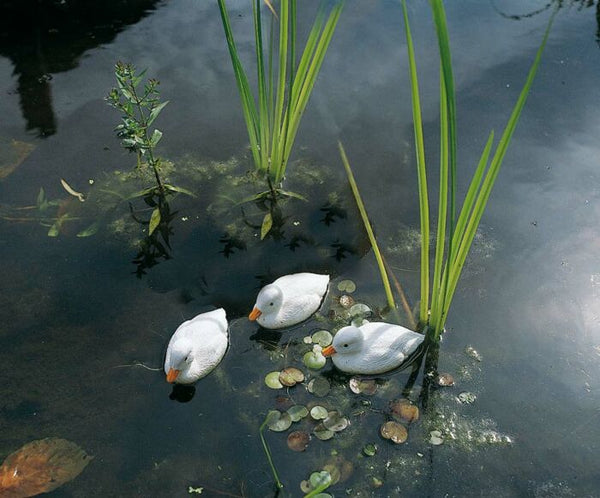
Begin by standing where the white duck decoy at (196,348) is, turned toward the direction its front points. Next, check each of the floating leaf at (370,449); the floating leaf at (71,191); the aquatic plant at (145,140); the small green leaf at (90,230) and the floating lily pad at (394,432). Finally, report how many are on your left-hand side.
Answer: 2

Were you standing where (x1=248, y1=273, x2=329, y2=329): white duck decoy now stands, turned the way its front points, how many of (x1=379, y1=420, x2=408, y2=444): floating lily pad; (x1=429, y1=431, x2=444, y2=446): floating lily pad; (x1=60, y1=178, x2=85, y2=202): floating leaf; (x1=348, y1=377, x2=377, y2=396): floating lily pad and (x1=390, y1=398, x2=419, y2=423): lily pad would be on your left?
4

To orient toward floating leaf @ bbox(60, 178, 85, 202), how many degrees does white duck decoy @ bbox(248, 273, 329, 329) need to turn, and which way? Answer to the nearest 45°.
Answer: approximately 90° to its right

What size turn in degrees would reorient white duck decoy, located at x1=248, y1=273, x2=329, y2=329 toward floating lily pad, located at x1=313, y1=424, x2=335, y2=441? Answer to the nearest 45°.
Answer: approximately 45° to its left

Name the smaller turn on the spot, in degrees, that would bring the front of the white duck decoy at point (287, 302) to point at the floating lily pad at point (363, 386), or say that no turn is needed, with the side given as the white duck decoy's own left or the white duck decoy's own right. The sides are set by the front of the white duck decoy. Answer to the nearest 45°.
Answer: approximately 90° to the white duck decoy's own left

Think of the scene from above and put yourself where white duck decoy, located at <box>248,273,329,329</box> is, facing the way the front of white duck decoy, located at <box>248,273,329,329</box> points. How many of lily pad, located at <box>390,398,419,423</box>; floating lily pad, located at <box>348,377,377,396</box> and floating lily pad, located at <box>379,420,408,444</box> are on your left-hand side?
3

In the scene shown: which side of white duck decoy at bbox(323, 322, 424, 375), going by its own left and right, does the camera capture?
left

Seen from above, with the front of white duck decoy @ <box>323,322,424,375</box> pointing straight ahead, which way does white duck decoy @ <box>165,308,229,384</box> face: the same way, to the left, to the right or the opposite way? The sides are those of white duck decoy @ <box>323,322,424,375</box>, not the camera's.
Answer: to the left

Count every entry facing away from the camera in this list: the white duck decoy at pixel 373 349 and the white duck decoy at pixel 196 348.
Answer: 0

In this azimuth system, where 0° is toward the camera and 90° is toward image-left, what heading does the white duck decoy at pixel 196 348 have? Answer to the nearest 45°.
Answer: approximately 45°

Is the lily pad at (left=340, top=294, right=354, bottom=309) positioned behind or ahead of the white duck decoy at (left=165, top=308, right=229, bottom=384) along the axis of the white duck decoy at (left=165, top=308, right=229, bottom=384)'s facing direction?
behind

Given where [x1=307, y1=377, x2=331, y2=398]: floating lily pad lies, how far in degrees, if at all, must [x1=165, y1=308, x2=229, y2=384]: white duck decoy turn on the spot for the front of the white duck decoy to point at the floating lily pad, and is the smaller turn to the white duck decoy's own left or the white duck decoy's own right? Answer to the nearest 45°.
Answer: approximately 135° to the white duck decoy's own left

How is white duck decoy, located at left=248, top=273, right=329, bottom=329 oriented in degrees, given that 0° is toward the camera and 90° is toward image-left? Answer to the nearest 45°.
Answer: approximately 45°

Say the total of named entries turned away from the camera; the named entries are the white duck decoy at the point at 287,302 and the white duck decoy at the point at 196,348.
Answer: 0

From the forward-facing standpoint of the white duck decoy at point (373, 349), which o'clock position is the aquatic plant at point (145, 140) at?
The aquatic plant is roughly at 1 o'clock from the white duck decoy.
